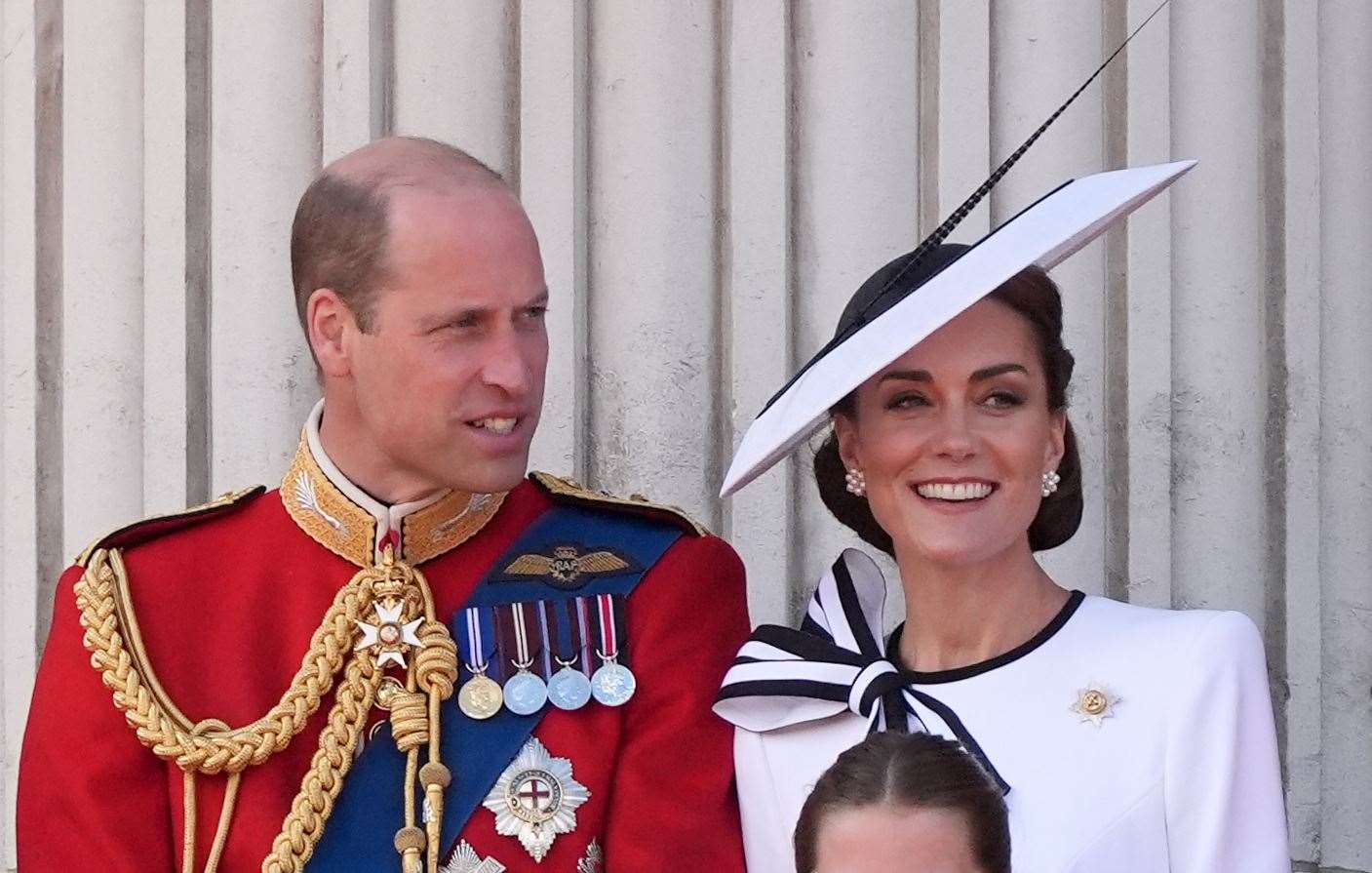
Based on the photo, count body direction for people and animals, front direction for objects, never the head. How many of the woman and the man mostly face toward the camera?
2

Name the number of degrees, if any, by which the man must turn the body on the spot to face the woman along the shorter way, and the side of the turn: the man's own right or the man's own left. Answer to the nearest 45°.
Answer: approximately 90° to the man's own left

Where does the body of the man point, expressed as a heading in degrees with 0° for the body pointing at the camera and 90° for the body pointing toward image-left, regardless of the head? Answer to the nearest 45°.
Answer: approximately 0°

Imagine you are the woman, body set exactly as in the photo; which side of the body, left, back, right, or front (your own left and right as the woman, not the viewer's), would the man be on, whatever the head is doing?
right

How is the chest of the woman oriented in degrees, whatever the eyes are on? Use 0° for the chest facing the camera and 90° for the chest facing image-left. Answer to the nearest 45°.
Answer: approximately 0°

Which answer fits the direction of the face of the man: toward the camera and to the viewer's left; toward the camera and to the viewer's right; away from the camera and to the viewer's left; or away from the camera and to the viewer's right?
toward the camera and to the viewer's right
